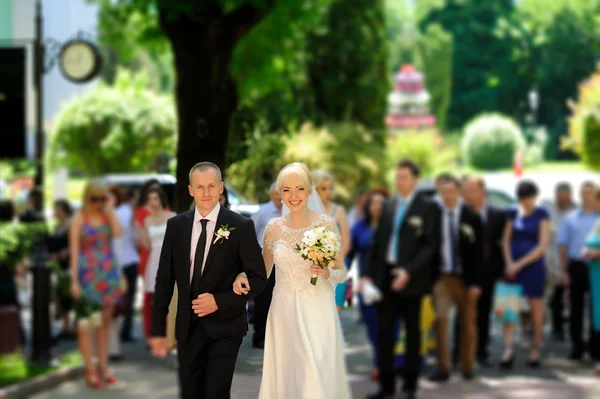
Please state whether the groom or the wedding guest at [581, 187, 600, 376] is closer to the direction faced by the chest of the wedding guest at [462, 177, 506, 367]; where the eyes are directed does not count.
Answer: the groom

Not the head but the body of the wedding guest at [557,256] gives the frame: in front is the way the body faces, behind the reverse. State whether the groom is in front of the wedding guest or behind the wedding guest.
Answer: in front

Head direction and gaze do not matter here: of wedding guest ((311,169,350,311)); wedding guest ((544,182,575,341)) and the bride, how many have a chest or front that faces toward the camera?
3

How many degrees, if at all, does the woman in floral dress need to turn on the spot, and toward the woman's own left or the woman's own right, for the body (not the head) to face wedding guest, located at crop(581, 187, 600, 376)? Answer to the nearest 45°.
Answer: approximately 45° to the woman's own left

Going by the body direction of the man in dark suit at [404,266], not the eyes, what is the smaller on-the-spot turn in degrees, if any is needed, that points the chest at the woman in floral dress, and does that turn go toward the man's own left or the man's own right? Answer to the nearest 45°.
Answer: approximately 45° to the man's own right

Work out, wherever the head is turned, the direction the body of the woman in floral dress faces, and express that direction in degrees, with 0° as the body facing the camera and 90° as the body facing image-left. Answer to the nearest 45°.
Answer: approximately 315°

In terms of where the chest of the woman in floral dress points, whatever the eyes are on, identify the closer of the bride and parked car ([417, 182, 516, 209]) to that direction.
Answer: the bride

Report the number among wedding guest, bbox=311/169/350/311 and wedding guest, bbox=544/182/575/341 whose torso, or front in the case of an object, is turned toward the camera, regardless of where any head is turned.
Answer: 2

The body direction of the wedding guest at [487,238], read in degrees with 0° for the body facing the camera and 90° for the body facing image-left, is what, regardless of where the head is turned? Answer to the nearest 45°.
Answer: approximately 45°
